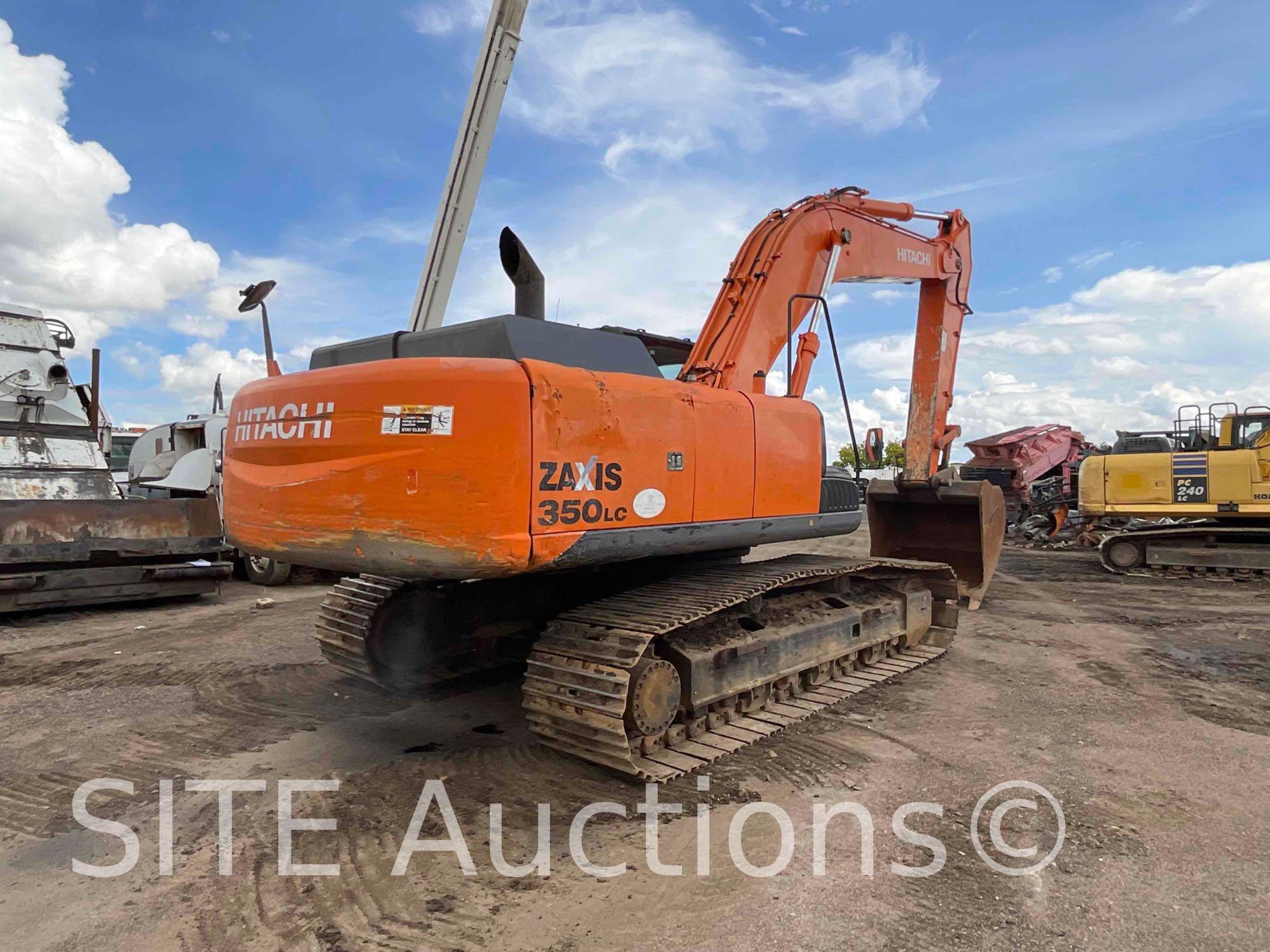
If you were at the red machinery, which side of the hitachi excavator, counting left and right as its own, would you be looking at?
front

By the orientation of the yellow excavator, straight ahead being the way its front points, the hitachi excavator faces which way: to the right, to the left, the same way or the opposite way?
to the left

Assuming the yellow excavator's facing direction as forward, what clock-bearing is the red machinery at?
The red machinery is roughly at 8 o'clock from the yellow excavator.

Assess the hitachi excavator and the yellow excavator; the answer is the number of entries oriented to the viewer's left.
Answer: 0

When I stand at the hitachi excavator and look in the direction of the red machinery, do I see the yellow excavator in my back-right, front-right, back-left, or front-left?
front-right

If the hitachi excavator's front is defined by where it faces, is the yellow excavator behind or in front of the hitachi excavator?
in front

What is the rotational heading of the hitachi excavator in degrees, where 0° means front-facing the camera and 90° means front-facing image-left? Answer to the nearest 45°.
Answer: approximately 225°

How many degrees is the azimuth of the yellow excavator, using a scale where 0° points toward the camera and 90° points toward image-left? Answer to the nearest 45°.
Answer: approximately 270°

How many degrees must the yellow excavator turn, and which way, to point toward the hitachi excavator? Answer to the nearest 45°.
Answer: approximately 90° to its right
